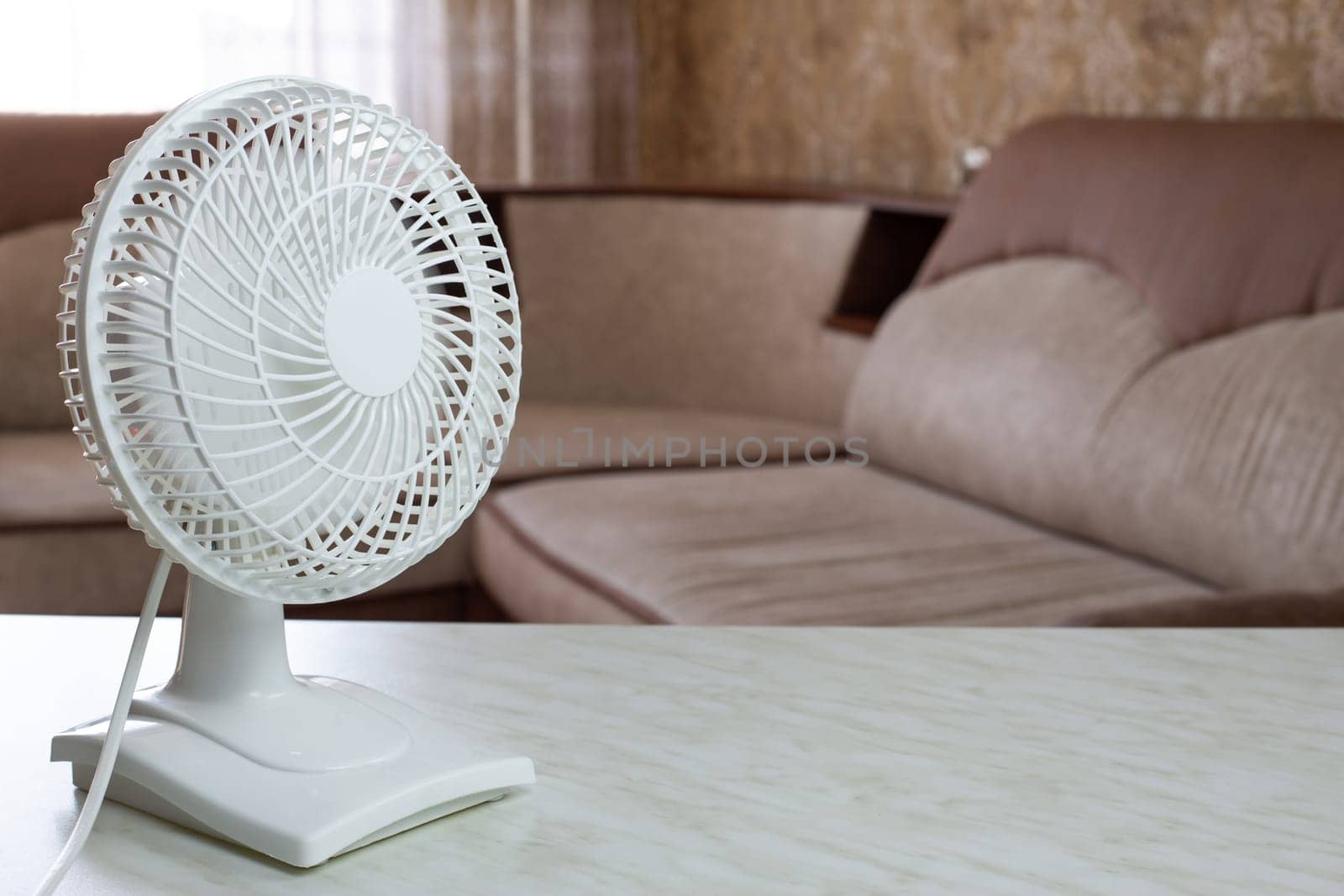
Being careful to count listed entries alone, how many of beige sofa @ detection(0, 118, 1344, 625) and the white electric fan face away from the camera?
0

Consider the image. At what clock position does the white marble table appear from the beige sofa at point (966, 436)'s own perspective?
The white marble table is roughly at 11 o'clock from the beige sofa.

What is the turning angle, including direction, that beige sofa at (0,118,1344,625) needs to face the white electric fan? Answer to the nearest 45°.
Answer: approximately 45° to its left

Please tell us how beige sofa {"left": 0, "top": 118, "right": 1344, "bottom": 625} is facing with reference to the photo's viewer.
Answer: facing the viewer and to the left of the viewer

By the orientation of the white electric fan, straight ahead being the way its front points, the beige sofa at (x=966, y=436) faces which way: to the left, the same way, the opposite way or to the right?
to the right
